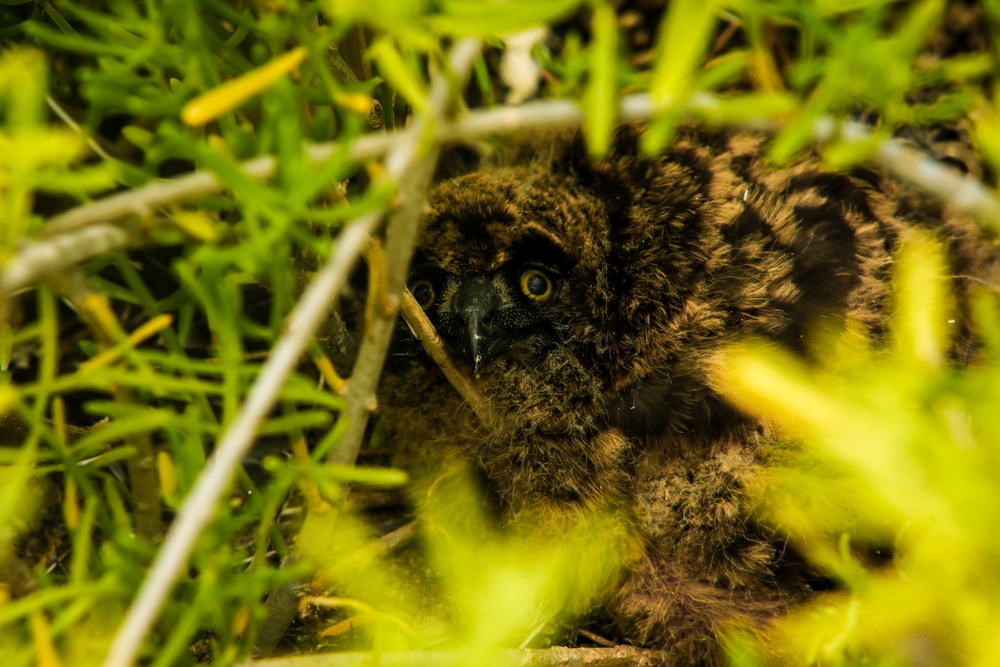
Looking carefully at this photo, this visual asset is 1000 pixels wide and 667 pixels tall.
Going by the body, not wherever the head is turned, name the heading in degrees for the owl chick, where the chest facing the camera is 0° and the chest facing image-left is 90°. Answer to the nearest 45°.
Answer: approximately 45°

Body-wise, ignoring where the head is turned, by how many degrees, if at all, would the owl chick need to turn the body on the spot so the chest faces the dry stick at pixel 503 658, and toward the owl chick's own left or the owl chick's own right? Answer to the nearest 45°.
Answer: approximately 45° to the owl chick's own left

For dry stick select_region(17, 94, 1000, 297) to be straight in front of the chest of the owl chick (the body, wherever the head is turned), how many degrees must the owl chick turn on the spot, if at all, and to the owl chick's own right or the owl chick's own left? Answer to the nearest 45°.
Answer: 0° — it already faces it

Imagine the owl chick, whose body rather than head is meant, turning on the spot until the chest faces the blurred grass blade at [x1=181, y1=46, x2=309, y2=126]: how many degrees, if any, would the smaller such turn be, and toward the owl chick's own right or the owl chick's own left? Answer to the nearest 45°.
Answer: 0° — it already faces it

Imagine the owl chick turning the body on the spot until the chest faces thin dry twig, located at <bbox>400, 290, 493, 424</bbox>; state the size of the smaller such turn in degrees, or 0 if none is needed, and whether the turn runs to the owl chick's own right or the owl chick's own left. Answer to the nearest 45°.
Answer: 0° — it already faces it
